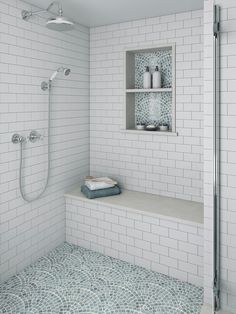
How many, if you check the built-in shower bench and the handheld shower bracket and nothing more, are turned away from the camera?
0

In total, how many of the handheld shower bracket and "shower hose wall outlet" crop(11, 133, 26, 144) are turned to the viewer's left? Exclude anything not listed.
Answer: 0

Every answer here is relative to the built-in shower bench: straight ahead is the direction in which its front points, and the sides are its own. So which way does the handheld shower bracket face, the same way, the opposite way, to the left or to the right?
to the left

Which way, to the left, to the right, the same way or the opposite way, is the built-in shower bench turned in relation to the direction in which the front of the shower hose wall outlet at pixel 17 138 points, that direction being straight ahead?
to the right
